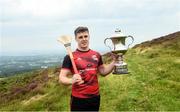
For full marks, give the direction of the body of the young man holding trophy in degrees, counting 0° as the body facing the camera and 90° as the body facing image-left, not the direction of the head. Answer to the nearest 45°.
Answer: approximately 0°
